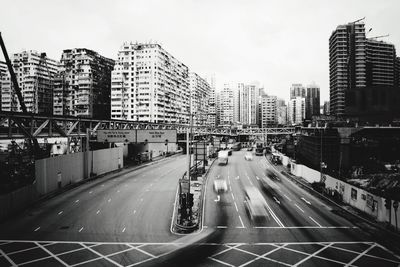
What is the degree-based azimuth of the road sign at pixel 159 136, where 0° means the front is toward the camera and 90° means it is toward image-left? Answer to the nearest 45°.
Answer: approximately 0°

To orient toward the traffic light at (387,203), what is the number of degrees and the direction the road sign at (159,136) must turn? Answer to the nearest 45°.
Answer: approximately 45° to its left

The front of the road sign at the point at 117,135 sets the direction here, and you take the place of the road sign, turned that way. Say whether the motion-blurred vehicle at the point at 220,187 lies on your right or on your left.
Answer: on your left

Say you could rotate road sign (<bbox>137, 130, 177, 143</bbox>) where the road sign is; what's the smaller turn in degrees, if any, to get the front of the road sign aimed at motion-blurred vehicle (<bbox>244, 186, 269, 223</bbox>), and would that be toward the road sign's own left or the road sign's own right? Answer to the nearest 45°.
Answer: approximately 45° to the road sign's own left

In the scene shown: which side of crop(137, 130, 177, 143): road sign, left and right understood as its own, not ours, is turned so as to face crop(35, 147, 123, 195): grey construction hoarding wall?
right

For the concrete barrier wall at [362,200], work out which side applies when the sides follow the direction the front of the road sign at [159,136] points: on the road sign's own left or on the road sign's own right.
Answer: on the road sign's own left

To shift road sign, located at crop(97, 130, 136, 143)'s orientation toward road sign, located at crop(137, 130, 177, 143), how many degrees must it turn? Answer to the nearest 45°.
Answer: approximately 90° to its left

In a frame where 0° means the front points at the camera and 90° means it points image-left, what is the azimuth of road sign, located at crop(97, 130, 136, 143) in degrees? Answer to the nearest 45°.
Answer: approximately 0°

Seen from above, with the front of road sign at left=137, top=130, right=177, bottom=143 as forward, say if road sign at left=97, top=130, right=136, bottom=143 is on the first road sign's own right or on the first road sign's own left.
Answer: on the first road sign's own right

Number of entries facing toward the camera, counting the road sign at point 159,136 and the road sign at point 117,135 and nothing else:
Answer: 2
